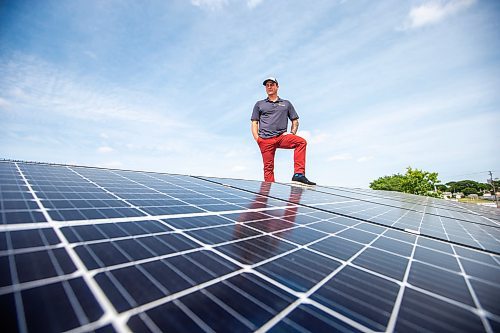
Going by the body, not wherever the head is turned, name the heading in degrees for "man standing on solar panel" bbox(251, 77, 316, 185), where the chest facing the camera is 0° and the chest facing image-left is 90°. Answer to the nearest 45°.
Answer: approximately 0°

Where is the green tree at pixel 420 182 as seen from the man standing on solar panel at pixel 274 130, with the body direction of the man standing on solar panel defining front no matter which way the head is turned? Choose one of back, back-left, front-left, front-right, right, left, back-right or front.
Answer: back-left
